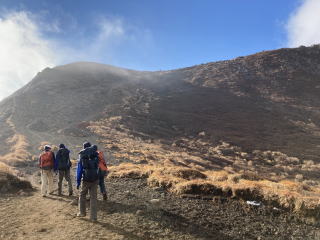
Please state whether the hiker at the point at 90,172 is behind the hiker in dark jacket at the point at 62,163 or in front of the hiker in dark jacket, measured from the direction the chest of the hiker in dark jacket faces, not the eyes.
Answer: behind

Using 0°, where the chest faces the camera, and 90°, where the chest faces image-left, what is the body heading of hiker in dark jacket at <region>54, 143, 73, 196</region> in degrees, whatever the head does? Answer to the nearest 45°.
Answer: approximately 180°

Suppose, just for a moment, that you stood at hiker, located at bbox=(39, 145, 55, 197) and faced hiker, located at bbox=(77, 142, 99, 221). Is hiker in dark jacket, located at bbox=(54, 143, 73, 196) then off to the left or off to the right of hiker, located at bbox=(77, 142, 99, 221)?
left

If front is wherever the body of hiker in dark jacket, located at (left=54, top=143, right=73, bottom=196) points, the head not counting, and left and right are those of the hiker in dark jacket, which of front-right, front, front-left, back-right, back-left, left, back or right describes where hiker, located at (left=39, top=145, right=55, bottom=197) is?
front-left
